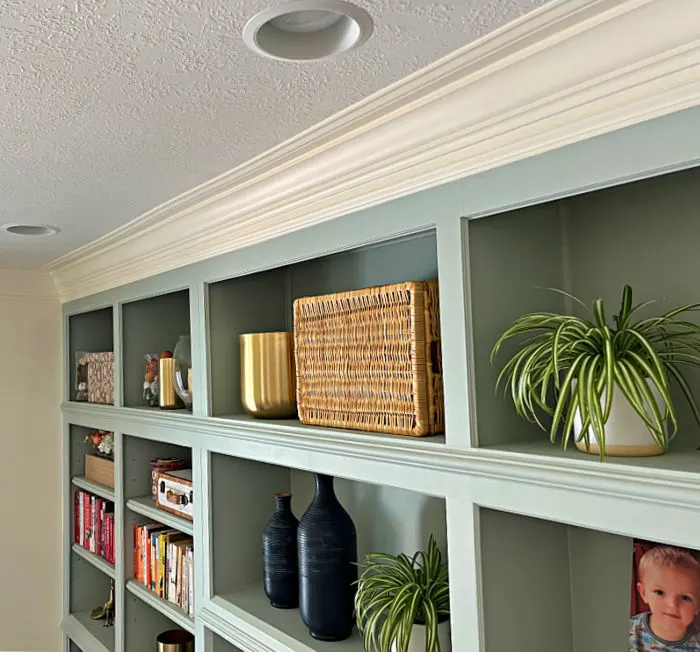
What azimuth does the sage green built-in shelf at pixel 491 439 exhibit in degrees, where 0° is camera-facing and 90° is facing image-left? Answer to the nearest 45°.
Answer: approximately 45°

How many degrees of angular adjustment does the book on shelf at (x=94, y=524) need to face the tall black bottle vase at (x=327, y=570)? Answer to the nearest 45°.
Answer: approximately 45° to its left

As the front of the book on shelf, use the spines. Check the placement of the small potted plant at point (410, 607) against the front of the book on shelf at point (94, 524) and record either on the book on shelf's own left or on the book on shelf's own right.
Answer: on the book on shelf's own left

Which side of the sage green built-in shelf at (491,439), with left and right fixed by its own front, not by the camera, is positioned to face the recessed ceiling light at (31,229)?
right

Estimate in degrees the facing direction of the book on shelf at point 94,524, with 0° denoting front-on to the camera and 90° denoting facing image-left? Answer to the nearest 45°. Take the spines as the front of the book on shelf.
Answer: approximately 45°
